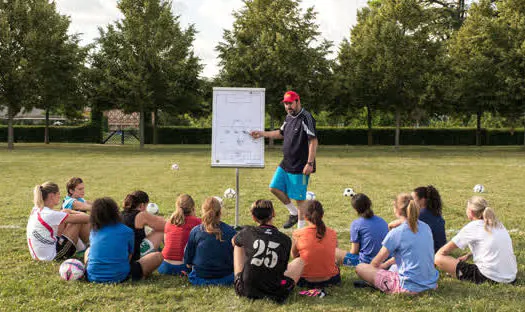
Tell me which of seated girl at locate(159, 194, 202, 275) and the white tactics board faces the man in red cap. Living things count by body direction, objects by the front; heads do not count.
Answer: the seated girl

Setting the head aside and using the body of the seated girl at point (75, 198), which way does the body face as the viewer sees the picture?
to the viewer's right

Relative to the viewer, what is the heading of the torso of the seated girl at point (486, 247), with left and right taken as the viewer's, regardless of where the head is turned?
facing away from the viewer and to the left of the viewer

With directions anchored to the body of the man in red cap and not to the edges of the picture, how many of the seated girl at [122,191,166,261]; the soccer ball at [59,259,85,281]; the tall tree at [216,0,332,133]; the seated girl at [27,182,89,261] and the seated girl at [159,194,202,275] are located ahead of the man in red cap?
4

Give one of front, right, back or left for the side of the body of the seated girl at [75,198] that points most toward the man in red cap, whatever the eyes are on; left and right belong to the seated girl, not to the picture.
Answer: front

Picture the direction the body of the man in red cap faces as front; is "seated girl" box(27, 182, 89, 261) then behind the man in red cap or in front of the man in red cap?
in front

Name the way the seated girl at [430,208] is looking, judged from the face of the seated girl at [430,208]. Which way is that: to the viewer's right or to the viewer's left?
to the viewer's left

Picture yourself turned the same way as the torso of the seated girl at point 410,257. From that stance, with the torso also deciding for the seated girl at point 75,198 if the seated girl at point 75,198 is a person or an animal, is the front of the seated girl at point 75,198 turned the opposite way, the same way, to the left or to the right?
to the right

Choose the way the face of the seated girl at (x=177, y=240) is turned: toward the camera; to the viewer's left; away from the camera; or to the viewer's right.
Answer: away from the camera

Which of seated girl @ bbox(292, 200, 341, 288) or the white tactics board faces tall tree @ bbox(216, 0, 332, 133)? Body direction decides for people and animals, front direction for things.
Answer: the seated girl

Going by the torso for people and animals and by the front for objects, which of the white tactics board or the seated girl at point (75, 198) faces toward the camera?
the white tactics board

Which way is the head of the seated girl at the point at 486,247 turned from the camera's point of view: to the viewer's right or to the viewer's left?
to the viewer's left

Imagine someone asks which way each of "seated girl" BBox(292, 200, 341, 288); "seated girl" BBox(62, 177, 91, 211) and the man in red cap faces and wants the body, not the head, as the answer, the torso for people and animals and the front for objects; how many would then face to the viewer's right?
1

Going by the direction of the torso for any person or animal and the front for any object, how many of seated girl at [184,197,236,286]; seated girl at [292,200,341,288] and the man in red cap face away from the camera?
2

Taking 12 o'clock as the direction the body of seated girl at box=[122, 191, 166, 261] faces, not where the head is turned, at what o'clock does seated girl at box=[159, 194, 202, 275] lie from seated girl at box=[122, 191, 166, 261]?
seated girl at box=[159, 194, 202, 275] is roughly at 3 o'clock from seated girl at box=[122, 191, 166, 261].

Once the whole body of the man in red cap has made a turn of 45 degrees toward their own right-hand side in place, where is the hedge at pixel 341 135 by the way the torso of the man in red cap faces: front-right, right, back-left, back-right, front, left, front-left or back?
right

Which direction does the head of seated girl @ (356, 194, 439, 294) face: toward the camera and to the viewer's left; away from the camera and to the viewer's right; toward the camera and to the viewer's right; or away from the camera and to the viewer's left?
away from the camera and to the viewer's left

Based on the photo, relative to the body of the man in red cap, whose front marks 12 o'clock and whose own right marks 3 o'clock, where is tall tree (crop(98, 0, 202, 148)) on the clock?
The tall tree is roughly at 4 o'clock from the man in red cap.

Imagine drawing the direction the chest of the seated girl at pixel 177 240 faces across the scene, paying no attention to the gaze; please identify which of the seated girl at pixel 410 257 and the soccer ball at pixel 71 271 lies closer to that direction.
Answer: the seated girl

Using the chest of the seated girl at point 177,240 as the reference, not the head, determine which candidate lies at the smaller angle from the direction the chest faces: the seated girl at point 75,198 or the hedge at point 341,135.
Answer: the hedge

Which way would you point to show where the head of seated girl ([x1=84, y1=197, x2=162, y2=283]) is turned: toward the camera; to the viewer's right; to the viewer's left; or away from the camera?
away from the camera

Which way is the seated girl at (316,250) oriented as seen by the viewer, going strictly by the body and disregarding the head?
away from the camera
